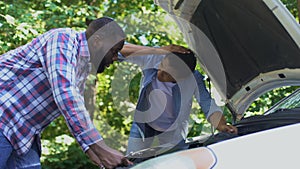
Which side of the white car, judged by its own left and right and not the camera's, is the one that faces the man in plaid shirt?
front

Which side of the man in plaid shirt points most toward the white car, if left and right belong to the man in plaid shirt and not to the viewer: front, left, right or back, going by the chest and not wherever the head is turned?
front

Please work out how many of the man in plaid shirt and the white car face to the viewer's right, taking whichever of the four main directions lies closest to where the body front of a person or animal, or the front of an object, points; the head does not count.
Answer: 1

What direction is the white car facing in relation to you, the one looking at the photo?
facing the viewer and to the left of the viewer

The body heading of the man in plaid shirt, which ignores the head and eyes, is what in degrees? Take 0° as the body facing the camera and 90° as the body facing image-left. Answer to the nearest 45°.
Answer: approximately 270°
